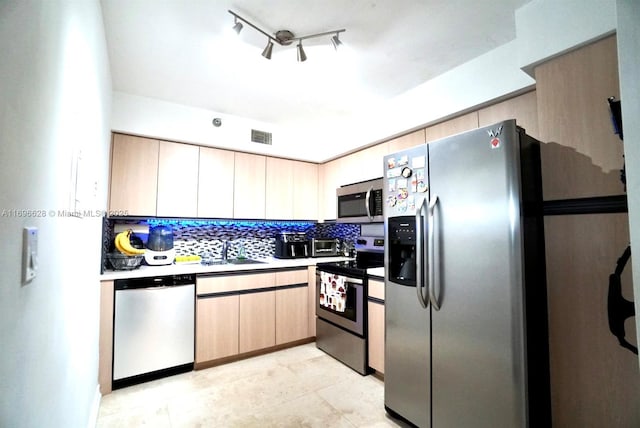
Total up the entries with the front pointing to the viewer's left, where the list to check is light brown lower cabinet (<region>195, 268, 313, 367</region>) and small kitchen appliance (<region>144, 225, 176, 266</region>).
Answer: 0

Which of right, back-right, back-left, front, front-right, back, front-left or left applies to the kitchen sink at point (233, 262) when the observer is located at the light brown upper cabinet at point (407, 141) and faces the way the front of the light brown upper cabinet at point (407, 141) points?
front-right

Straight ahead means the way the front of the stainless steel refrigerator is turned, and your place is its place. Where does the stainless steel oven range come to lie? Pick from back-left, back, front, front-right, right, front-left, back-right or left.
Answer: right

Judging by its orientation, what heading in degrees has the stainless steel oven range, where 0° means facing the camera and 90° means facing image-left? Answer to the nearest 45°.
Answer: approximately 45°

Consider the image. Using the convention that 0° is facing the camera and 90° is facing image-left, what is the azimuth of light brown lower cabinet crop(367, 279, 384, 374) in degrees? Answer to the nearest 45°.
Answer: approximately 45°

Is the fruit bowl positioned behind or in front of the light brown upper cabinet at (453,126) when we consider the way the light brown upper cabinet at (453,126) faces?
in front

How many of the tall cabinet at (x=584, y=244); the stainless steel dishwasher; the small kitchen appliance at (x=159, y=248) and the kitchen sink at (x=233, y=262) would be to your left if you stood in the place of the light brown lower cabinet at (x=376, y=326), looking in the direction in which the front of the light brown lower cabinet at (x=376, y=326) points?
1
